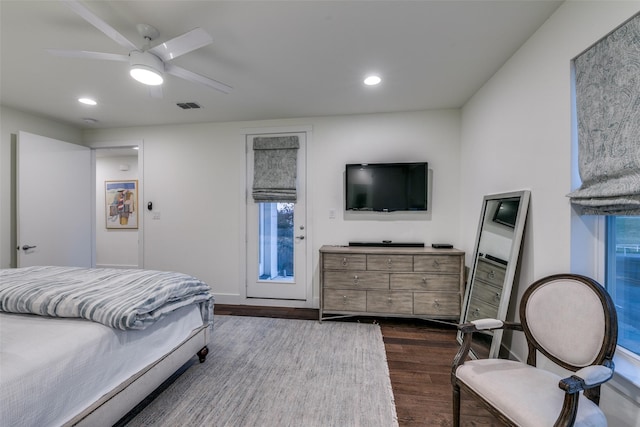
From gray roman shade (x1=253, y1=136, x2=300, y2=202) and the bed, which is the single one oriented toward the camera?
the gray roman shade

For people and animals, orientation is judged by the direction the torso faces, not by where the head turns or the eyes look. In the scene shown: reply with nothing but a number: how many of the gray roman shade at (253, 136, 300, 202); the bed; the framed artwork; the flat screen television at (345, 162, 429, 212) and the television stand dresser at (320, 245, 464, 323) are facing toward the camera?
4

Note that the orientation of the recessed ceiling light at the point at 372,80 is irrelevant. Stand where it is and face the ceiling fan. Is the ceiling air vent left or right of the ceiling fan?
right

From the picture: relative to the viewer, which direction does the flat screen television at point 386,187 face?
toward the camera

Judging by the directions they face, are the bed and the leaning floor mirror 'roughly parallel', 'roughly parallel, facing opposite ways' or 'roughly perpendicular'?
roughly perpendicular

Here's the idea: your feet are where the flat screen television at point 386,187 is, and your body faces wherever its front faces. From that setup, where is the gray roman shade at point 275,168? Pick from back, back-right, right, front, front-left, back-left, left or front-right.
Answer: right

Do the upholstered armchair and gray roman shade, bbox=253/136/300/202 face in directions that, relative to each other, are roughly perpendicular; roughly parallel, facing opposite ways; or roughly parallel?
roughly perpendicular

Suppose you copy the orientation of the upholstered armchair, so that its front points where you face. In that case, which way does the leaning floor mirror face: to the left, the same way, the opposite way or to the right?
the same way

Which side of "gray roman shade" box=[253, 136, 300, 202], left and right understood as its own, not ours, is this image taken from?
front

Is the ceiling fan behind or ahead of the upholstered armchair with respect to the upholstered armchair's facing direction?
ahead

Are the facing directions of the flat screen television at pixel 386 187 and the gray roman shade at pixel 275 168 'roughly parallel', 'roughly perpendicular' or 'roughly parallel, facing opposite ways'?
roughly parallel

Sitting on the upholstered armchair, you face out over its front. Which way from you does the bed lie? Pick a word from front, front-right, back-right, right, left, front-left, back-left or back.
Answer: front

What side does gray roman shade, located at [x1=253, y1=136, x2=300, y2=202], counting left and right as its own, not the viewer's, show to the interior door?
right

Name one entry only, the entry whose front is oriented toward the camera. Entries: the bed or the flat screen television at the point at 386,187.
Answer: the flat screen television

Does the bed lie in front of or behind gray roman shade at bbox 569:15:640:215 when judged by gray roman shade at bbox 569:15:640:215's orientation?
in front

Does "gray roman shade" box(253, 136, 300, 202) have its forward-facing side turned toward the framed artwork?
no

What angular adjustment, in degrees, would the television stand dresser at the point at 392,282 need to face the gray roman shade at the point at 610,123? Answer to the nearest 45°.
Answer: approximately 45° to its left
